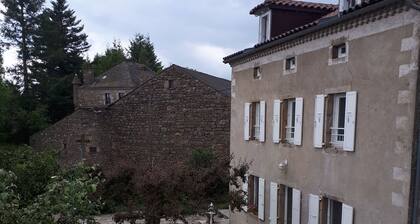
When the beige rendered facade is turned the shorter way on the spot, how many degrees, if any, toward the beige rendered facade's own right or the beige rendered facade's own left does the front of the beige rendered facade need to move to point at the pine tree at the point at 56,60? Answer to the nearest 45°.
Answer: approximately 90° to the beige rendered facade's own right

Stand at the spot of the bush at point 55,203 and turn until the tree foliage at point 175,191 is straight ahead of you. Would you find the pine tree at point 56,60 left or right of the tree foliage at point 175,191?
left

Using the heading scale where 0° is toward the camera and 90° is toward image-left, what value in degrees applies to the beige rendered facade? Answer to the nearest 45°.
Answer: approximately 45°

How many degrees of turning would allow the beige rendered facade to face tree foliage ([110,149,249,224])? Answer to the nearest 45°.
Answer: approximately 45° to its right

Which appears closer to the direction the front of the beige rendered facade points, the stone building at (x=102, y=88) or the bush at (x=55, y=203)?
the bush

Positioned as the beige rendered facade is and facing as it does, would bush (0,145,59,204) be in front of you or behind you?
in front

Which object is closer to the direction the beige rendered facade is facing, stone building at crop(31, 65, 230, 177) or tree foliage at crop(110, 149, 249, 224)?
the tree foliage

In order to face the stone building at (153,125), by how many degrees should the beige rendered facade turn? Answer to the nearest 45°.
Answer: approximately 90° to its right

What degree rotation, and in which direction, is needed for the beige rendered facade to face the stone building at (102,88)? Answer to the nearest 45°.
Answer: approximately 90° to its right

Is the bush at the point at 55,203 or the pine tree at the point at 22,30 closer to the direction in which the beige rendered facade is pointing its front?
the bush

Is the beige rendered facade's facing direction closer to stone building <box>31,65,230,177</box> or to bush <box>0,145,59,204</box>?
the bush

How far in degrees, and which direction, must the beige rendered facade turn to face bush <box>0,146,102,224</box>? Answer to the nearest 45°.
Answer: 0° — it already faces it
